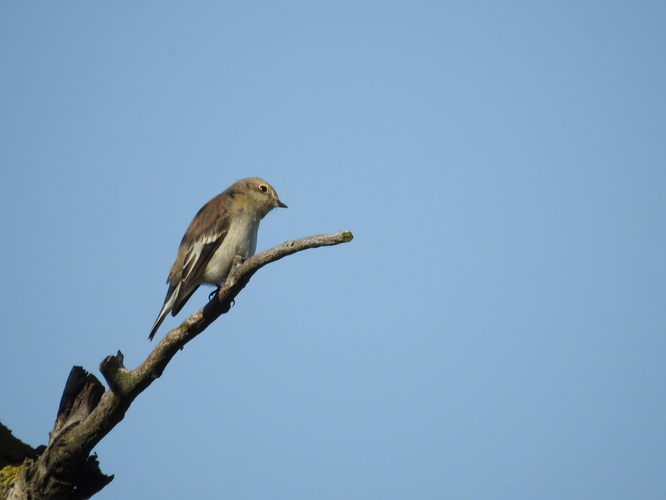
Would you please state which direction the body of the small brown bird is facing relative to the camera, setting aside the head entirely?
to the viewer's right
